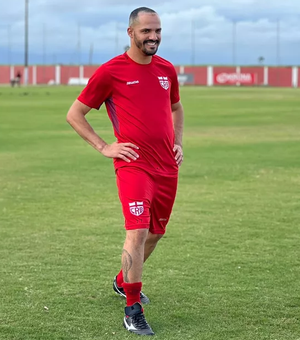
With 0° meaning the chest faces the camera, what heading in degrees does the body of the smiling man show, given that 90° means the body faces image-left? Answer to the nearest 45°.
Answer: approximately 315°

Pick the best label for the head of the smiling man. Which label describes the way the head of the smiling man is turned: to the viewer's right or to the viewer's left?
to the viewer's right
